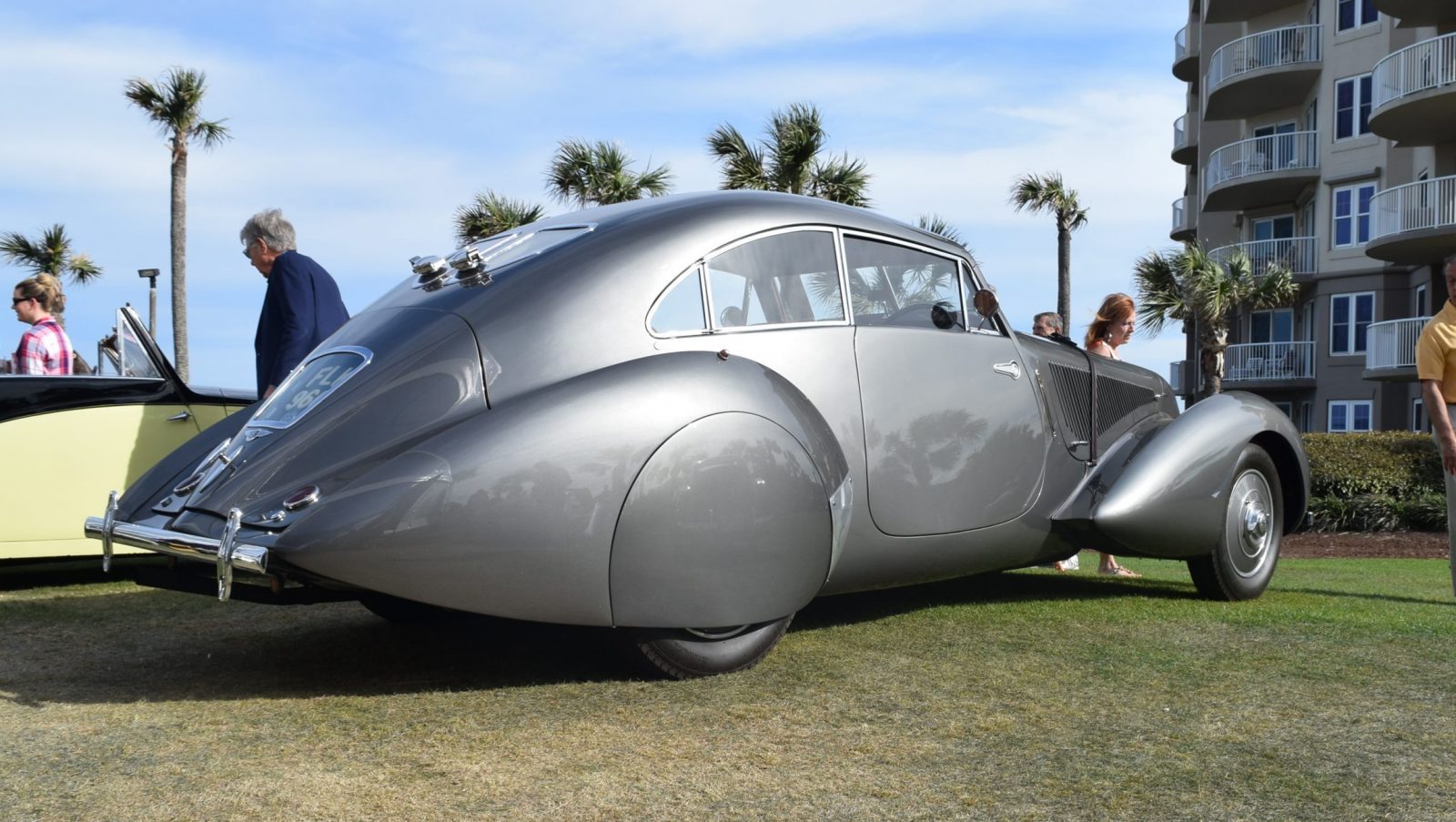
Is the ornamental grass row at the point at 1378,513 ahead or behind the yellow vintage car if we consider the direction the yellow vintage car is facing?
ahead

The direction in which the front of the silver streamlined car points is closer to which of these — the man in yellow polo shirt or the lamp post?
the man in yellow polo shirt

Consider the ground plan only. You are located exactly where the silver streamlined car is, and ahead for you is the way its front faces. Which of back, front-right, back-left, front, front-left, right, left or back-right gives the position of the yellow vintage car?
left

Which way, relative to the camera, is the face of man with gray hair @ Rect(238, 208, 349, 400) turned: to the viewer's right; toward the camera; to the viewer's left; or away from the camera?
to the viewer's left

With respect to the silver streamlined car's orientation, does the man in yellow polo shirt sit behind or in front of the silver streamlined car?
in front

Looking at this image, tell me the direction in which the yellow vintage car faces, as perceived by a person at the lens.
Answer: facing to the right of the viewer

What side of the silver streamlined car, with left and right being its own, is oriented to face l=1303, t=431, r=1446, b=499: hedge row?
front

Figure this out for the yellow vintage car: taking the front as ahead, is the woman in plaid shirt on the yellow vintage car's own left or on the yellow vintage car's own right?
on the yellow vintage car's own left

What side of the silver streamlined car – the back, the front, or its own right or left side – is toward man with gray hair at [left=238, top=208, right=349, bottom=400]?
left

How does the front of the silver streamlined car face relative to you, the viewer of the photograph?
facing away from the viewer and to the right of the viewer
